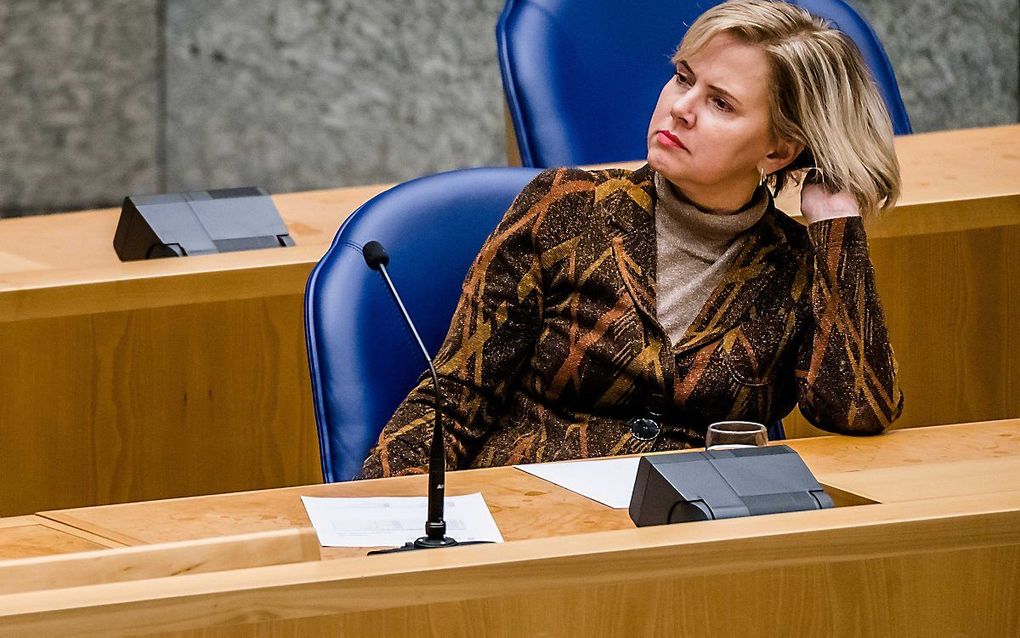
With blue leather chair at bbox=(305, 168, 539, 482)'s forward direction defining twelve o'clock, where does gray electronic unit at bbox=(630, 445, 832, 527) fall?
The gray electronic unit is roughly at 11 o'clock from the blue leather chair.

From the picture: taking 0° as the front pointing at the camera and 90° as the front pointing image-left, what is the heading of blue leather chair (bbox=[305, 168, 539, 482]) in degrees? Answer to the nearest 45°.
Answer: approximately 0°

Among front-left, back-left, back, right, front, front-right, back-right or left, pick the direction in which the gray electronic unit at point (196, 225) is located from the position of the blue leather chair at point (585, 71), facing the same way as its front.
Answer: front-right
